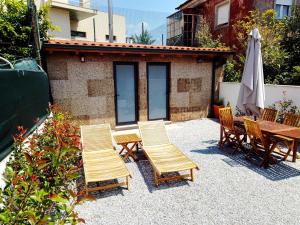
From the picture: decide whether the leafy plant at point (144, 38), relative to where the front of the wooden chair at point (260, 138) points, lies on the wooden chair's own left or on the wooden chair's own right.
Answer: on the wooden chair's own left

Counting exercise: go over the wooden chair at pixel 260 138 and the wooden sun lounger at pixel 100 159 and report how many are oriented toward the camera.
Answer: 1

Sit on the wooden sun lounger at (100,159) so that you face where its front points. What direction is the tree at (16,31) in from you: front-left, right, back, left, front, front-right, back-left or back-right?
back-right

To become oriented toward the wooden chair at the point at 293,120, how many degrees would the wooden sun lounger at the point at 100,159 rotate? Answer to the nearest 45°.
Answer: approximately 90° to its left

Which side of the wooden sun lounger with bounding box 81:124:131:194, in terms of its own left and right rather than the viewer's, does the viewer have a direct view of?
front

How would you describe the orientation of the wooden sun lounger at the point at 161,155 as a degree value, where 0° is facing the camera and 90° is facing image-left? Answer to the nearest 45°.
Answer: approximately 315°

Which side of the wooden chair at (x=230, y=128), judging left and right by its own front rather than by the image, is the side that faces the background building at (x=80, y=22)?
back

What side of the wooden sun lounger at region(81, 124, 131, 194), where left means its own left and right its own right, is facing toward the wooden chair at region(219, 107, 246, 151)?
left

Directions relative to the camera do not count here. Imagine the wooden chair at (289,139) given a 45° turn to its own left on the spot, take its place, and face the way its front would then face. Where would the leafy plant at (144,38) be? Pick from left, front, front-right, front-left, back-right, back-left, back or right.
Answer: back-right

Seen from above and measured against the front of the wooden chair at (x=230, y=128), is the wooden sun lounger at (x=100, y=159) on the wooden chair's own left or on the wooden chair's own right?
on the wooden chair's own right

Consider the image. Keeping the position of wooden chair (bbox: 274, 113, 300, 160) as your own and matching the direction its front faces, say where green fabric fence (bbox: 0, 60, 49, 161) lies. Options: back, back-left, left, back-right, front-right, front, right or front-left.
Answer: front

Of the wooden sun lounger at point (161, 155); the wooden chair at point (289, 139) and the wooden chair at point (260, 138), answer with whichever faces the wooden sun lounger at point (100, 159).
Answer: the wooden chair at point (289, 139)

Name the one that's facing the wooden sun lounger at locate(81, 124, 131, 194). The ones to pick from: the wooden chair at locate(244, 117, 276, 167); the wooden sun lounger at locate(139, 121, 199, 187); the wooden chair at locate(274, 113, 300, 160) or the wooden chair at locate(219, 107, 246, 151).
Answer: the wooden chair at locate(274, 113, 300, 160)

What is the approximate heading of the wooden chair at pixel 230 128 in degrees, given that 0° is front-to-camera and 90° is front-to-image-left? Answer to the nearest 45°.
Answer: approximately 315°
